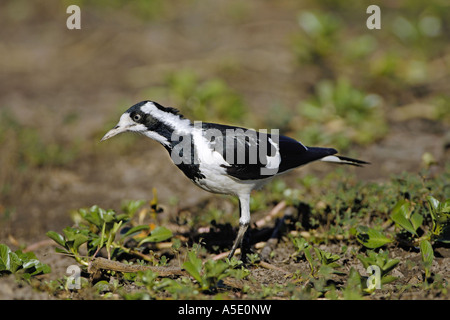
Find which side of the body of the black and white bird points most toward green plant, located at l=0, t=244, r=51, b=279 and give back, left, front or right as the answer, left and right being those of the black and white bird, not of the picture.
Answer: front

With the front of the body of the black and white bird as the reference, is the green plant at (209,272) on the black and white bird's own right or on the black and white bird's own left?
on the black and white bird's own left

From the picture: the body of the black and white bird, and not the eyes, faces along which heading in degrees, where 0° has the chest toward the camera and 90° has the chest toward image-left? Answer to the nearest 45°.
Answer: approximately 90°

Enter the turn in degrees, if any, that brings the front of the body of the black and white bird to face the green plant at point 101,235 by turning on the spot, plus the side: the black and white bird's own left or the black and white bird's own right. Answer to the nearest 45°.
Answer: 0° — it already faces it

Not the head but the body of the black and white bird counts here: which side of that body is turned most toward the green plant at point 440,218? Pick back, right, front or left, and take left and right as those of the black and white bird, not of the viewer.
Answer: back
